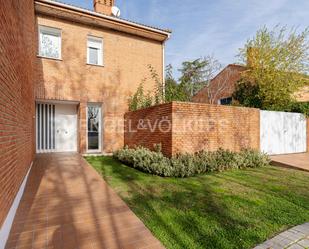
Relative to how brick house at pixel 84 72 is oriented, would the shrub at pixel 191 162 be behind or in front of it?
in front

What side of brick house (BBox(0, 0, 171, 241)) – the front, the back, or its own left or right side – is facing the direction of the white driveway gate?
left

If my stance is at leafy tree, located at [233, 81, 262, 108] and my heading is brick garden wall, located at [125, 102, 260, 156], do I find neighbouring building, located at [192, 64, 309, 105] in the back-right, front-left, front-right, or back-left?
back-right

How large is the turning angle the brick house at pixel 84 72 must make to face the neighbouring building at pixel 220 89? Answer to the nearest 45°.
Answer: approximately 135° to its left

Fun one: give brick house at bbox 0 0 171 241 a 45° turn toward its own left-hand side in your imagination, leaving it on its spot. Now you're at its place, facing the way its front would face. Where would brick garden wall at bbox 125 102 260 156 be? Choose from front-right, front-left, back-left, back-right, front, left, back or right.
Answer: front

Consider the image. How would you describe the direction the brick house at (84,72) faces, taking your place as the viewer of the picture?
facing the viewer

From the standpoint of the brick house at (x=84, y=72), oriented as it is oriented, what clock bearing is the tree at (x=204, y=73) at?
The tree is roughly at 8 o'clock from the brick house.

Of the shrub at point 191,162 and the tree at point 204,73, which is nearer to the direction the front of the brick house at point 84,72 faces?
the shrub

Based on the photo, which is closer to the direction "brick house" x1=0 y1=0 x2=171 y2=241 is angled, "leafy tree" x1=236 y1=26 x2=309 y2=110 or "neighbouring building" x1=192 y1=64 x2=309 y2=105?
the leafy tree

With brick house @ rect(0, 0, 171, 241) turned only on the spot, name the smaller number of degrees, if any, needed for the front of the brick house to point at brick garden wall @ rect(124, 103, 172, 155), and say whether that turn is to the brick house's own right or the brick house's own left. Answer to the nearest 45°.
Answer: approximately 45° to the brick house's own left
